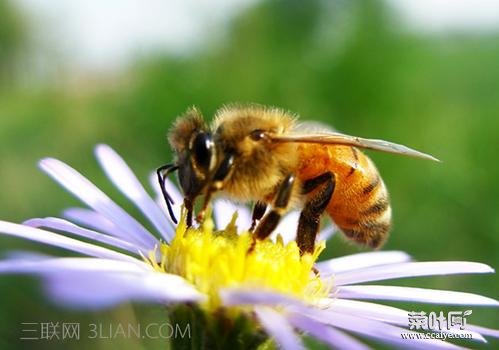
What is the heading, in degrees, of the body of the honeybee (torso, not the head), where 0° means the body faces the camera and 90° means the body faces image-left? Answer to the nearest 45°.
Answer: approximately 90°
